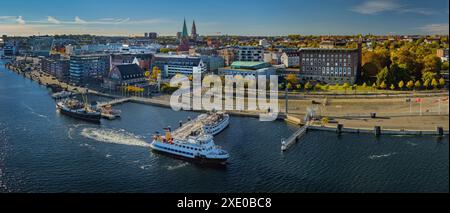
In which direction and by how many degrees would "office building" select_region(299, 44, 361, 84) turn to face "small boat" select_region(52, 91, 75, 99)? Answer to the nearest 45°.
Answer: approximately 90° to its right

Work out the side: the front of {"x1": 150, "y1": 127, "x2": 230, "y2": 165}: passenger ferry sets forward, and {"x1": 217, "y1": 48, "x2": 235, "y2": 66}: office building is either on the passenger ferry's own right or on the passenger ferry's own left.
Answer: on the passenger ferry's own left

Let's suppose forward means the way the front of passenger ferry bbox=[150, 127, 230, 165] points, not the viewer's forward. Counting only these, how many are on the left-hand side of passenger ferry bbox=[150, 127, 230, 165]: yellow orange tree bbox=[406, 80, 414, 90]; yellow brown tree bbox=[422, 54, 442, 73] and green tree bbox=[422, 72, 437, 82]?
3

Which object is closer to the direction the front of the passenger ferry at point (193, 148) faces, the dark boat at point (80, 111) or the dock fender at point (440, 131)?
the dock fender

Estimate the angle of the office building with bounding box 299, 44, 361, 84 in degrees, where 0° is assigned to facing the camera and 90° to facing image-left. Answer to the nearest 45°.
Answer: approximately 0°

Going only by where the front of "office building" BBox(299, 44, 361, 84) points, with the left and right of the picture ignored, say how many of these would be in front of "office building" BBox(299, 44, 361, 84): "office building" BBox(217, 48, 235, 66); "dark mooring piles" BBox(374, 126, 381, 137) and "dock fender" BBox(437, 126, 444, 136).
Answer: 2

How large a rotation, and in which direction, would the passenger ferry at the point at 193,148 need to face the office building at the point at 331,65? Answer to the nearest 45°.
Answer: approximately 90° to its left

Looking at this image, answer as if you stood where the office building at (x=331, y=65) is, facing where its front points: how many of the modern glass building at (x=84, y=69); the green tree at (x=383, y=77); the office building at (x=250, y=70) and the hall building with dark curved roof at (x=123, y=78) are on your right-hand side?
3

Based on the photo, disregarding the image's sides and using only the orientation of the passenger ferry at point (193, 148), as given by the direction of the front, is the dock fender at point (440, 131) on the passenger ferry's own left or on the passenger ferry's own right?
on the passenger ferry's own left
